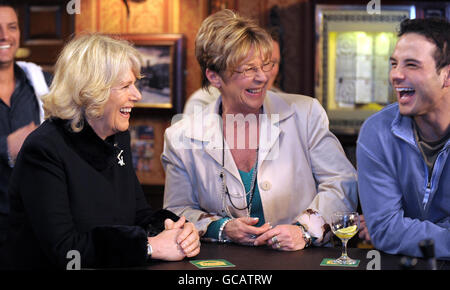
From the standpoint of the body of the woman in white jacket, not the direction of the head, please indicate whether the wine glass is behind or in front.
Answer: in front

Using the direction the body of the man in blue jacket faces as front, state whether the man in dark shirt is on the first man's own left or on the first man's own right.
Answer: on the first man's own right

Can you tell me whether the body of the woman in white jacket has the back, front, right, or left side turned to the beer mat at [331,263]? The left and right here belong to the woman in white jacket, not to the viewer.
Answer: front

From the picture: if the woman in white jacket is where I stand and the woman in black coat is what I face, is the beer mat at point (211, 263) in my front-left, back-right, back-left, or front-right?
front-left

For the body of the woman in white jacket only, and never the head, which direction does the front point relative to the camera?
toward the camera

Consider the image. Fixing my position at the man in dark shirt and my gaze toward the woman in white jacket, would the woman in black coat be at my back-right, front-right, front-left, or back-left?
front-right

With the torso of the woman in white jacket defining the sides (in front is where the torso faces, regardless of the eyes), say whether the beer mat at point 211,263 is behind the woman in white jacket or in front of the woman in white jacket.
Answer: in front

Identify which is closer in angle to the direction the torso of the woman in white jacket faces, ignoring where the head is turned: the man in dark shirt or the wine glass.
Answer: the wine glass

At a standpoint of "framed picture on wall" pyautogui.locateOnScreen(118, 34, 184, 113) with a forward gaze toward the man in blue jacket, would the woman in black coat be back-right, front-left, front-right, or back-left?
front-right

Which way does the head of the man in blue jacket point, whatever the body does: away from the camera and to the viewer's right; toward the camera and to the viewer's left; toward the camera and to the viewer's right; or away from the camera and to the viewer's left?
toward the camera and to the viewer's left

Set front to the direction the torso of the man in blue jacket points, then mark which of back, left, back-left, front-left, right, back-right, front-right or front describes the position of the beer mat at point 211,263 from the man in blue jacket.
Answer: front

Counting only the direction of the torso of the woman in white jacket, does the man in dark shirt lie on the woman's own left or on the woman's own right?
on the woman's own right

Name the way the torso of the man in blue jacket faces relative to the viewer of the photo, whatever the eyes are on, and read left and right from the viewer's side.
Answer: facing the viewer and to the left of the viewer

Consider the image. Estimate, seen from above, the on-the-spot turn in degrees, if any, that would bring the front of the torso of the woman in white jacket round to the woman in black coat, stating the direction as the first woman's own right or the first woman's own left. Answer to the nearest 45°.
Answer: approximately 45° to the first woman's own right
